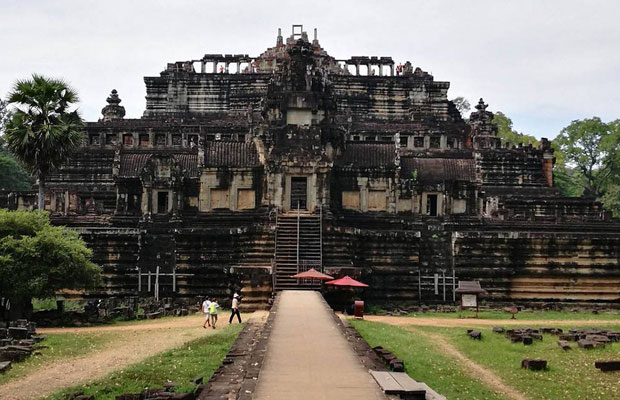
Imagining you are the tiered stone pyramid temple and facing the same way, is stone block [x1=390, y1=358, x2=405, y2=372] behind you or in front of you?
in front

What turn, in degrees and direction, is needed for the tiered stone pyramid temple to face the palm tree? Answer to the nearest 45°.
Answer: approximately 90° to its right

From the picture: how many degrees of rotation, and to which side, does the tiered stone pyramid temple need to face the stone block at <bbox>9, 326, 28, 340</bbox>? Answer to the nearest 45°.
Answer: approximately 45° to its right

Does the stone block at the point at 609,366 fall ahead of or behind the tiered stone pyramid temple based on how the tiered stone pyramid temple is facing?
ahead

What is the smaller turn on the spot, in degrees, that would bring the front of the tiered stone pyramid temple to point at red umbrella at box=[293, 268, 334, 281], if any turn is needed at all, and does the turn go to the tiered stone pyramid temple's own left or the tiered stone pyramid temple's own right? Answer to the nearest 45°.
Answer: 0° — it already faces it

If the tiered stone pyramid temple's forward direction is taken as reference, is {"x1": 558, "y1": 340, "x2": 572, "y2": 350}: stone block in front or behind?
in front

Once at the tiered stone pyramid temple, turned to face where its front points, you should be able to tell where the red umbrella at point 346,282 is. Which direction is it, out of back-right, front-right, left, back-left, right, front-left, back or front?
front

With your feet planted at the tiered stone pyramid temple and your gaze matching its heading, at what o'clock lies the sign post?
The sign post is roughly at 10 o'clock from the tiered stone pyramid temple.

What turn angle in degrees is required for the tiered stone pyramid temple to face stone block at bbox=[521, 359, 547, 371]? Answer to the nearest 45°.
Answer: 0° — it already faces it

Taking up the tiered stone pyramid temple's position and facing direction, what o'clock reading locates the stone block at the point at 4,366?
The stone block is roughly at 1 o'clock from the tiered stone pyramid temple.

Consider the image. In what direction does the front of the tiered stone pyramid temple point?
toward the camera

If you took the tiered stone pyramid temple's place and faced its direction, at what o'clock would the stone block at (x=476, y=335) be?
The stone block is roughly at 11 o'clock from the tiered stone pyramid temple.

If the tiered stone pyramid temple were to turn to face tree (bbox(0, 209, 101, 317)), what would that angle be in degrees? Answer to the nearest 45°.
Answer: approximately 45° to its right
